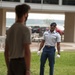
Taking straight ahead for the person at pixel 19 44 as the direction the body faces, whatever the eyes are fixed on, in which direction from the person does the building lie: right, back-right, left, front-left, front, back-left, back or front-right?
front-left

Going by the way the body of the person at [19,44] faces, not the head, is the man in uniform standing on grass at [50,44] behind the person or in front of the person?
in front

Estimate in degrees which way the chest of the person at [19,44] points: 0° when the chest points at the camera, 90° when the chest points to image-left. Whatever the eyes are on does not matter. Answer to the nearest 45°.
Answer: approximately 225°
